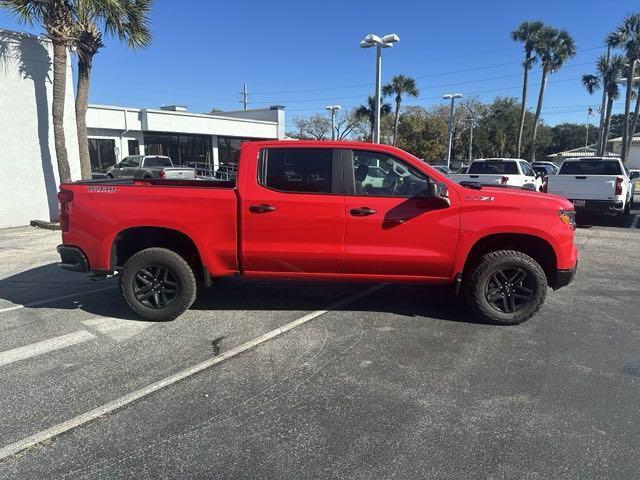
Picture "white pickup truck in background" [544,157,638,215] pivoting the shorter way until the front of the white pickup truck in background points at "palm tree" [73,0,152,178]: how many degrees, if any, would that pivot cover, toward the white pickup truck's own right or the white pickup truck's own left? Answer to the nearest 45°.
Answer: approximately 135° to the white pickup truck's own left

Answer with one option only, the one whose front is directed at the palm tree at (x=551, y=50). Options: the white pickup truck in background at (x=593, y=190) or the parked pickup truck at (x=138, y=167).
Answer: the white pickup truck in background

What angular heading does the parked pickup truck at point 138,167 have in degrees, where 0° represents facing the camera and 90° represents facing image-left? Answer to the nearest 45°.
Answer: approximately 135°

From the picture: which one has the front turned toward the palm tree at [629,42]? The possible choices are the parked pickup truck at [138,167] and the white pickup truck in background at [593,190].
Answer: the white pickup truck in background

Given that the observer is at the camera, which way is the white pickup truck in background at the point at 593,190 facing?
facing away from the viewer

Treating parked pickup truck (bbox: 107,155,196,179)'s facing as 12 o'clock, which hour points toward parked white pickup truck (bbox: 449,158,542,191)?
parked white pickup truck (bbox: 449,158,542,191) is roughly at 6 o'clock from parked pickup truck (bbox: 107,155,196,179).

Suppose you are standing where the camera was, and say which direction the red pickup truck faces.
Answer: facing to the right of the viewer

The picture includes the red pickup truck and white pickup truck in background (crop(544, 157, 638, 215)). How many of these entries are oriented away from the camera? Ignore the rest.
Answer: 1

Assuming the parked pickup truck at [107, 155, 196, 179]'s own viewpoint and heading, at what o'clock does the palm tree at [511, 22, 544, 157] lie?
The palm tree is roughly at 4 o'clock from the parked pickup truck.

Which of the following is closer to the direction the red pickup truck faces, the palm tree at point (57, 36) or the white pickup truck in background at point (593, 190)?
the white pickup truck in background

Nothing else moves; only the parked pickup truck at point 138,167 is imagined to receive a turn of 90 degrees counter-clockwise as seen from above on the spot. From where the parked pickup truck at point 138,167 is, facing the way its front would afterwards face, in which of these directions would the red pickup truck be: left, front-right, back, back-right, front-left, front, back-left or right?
front-left

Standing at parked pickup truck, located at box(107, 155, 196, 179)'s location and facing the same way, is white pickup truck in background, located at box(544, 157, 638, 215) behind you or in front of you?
behind
